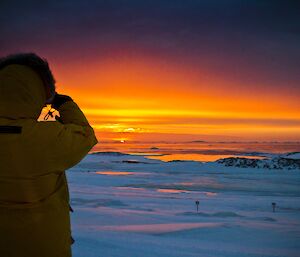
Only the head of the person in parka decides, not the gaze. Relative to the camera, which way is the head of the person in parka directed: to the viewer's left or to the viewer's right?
to the viewer's right

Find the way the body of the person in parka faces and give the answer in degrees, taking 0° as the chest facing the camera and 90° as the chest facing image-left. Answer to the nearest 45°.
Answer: approximately 225°

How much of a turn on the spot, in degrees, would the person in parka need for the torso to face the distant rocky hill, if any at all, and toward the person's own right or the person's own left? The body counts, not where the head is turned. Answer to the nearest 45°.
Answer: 0° — they already face it
